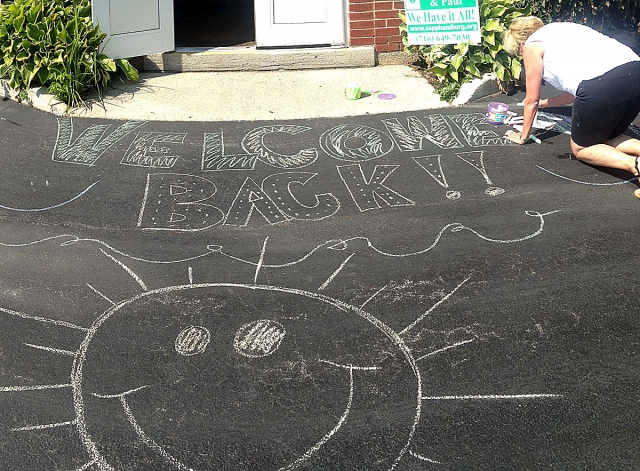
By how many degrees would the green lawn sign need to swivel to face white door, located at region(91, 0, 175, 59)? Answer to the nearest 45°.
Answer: approximately 90° to its right

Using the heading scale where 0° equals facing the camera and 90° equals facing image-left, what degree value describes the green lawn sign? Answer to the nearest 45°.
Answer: approximately 0°

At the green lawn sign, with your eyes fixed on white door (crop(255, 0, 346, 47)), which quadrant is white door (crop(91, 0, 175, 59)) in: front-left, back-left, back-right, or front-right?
front-left

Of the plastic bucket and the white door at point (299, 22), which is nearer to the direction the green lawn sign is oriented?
the plastic bucket

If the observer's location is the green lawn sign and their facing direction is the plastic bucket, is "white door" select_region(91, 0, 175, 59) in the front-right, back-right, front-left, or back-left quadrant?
back-right

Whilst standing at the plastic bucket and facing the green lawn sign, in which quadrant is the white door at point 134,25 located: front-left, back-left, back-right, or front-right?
front-left

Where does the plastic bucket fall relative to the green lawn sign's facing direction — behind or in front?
in front
